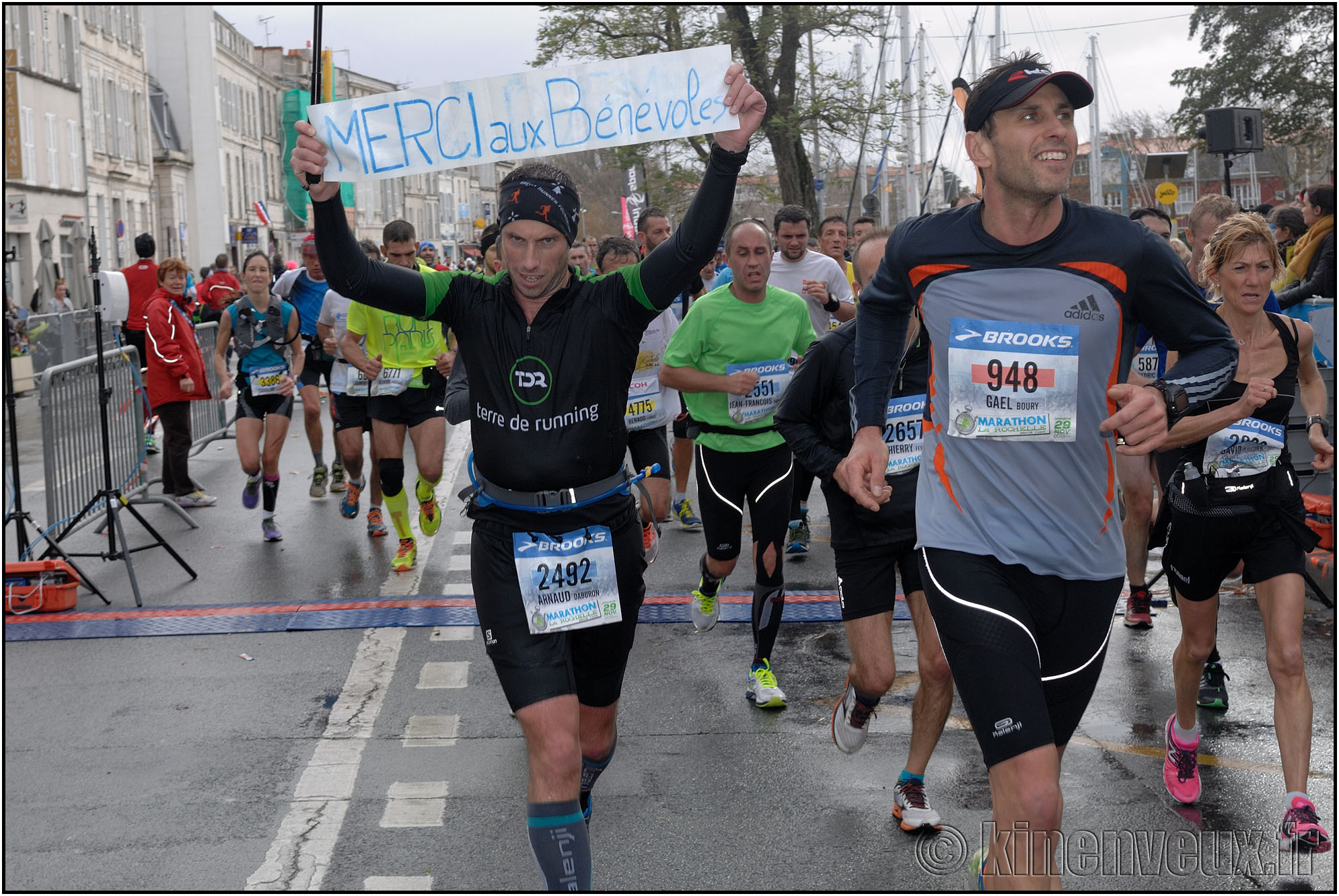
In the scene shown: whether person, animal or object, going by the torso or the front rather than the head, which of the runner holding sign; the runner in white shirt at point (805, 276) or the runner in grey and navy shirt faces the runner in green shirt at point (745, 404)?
the runner in white shirt

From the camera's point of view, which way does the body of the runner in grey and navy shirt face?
toward the camera

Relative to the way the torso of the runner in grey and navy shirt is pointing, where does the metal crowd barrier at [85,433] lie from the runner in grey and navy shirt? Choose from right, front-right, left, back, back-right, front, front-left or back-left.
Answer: back-right

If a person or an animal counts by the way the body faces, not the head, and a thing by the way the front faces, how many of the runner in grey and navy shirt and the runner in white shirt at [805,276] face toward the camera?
2

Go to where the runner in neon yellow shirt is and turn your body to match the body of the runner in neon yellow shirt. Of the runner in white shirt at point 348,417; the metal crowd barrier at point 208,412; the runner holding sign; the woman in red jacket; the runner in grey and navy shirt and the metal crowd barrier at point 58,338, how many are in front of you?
2

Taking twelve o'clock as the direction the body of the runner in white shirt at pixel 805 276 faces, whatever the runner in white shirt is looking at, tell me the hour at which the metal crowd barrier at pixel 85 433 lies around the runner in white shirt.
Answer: The metal crowd barrier is roughly at 3 o'clock from the runner in white shirt.

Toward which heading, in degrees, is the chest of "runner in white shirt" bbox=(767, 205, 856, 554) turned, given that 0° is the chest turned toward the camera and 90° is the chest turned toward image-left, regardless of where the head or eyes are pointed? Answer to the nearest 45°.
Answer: approximately 0°

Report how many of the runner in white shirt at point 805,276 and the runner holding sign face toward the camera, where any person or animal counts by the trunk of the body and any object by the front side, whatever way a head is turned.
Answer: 2

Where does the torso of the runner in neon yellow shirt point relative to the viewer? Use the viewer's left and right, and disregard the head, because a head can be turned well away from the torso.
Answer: facing the viewer

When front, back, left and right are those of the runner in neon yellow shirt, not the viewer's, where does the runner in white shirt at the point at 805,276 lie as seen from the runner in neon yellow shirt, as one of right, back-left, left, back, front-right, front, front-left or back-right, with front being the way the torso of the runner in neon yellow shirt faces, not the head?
left
